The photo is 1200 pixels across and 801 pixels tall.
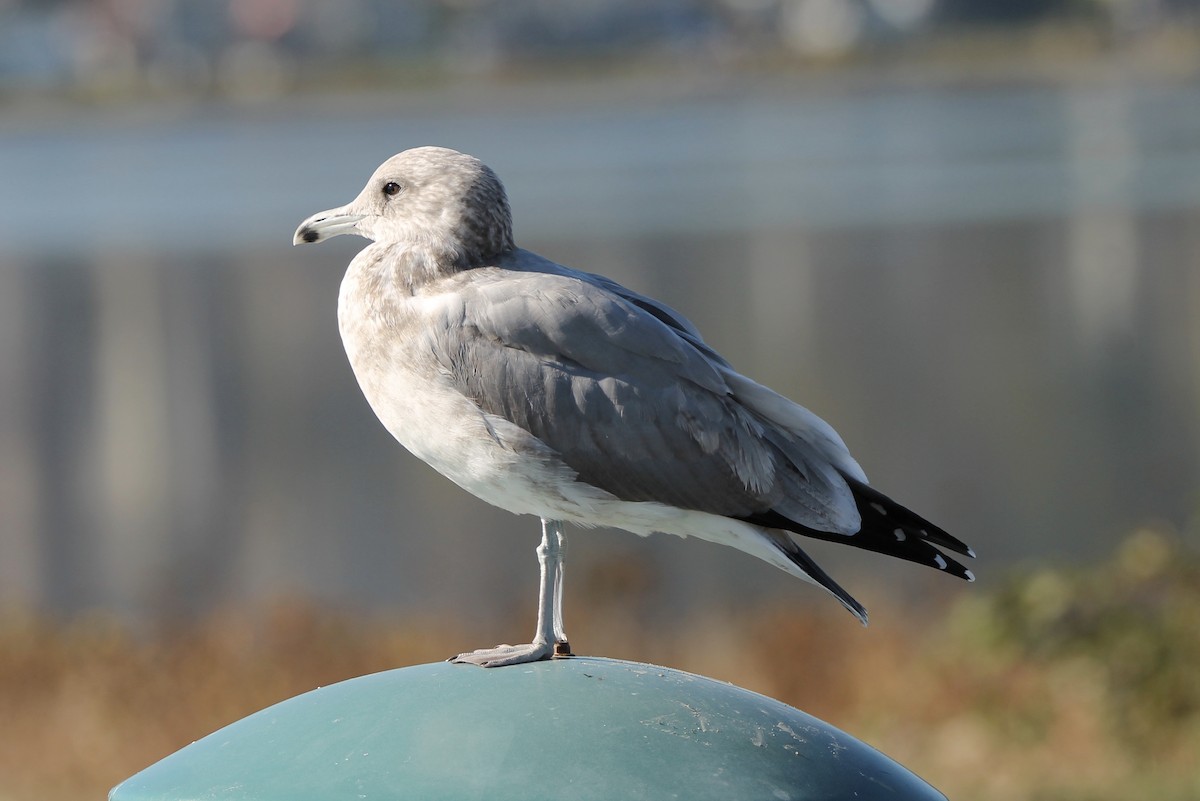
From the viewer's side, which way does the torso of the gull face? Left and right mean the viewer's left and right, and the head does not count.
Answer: facing to the left of the viewer
